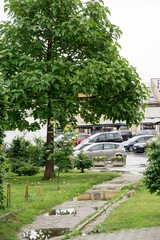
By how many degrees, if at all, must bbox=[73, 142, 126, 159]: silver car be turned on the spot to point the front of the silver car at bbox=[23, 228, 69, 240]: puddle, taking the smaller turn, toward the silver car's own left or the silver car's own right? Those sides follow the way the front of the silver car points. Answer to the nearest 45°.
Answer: approximately 90° to the silver car's own left

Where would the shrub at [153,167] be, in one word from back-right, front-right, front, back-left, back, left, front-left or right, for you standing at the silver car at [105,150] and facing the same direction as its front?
left

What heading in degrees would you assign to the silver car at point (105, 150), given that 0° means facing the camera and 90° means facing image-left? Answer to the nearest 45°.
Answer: approximately 90°

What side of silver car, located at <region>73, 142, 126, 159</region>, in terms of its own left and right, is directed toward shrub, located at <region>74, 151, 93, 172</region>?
left

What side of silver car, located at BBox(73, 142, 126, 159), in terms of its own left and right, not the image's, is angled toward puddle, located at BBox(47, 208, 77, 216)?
left
